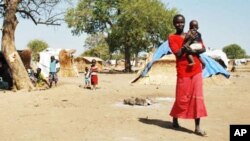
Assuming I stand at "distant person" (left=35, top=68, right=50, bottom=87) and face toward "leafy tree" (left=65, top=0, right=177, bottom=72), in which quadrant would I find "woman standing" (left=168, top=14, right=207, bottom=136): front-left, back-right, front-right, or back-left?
back-right

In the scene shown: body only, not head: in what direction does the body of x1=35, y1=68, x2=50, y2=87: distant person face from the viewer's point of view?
to the viewer's right

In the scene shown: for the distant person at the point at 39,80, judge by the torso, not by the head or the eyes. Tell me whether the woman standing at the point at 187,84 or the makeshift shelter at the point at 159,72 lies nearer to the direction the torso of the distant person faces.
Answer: the makeshift shelter

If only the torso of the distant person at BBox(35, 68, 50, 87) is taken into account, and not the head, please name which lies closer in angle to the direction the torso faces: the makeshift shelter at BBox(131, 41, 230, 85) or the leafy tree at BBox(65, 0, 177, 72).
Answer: the makeshift shelter

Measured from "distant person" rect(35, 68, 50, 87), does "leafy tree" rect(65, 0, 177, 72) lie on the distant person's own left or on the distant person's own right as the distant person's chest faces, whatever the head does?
on the distant person's own left

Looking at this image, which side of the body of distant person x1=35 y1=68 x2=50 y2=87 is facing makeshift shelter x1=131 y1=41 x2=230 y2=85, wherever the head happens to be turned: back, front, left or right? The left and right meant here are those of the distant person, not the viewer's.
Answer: front
